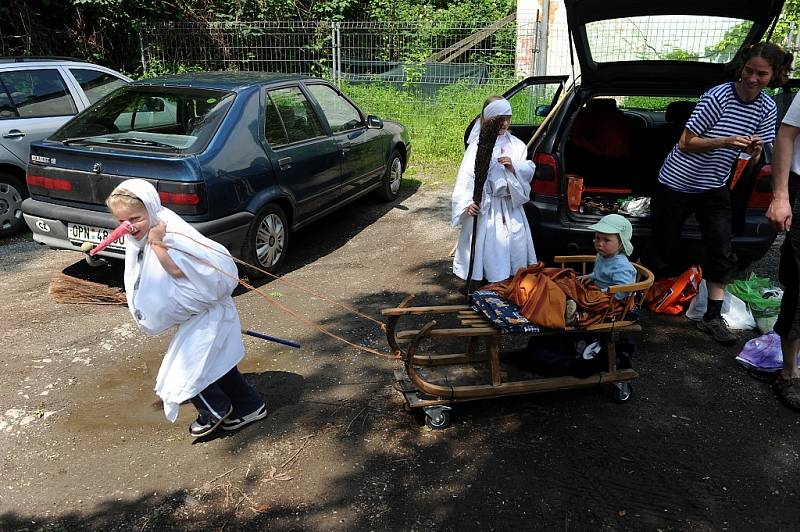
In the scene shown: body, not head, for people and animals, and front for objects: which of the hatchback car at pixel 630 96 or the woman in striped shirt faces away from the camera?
the hatchback car

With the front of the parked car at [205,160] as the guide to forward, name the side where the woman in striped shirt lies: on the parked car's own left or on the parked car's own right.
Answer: on the parked car's own right

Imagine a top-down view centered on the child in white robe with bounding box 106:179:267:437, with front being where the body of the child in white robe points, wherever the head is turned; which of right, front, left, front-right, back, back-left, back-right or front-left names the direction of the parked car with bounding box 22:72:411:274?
back-right

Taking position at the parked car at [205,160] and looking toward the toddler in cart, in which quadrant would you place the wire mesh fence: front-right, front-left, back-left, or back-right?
back-left

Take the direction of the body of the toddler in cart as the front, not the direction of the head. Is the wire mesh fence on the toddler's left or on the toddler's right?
on the toddler's right

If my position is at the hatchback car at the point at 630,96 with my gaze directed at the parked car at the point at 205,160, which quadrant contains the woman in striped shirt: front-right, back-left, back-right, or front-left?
back-left

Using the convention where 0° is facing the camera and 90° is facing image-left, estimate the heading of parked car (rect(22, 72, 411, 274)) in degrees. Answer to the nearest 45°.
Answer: approximately 225°

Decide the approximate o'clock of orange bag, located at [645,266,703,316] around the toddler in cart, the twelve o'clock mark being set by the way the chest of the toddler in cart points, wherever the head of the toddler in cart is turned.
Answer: The orange bag is roughly at 5 o'clock from the toddler in cart.

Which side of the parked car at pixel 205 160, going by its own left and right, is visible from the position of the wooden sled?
right

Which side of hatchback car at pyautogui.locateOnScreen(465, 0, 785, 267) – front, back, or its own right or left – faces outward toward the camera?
back

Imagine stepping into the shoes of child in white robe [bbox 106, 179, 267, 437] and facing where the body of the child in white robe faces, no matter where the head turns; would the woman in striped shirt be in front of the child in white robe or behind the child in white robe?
behind
